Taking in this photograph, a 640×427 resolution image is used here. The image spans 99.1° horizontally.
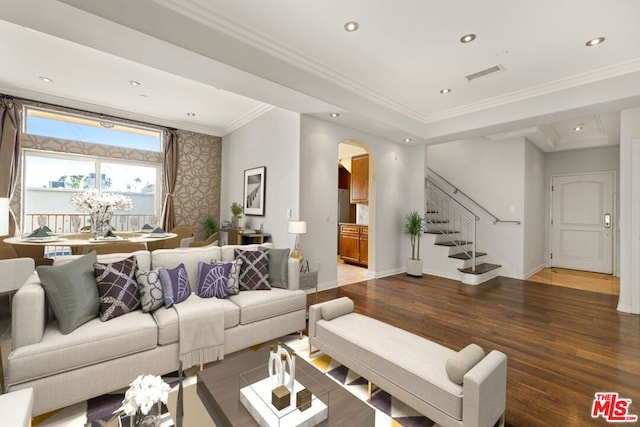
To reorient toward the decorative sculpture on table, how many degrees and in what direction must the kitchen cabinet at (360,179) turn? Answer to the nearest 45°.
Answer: approximately 45° to its left

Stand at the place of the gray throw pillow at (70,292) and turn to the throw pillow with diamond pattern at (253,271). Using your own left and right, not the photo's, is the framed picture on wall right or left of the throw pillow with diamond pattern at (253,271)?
left

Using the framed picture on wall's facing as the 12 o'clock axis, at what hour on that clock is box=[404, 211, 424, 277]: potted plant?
The potted plant is roughly at 8 o'clock from the framed picture on wall.

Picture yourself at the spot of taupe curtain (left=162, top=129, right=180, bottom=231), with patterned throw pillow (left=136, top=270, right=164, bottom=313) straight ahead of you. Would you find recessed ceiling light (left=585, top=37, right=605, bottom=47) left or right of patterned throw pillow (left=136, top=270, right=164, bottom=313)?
left

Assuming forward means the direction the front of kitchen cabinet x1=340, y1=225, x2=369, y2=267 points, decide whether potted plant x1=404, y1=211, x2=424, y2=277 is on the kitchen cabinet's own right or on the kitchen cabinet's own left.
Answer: on the kitchen cabinet's own left

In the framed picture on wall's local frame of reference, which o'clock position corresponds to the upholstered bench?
The upholstered bench is roughly at 10 o'clock from the framed picture on wall.

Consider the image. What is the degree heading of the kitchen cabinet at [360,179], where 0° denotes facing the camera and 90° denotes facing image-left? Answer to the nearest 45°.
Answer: approximately 45°

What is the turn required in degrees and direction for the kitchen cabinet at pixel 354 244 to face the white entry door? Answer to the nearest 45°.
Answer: approximately 135° to its left

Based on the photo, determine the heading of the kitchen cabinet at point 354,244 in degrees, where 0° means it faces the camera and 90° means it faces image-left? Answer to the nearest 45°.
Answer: approximately 45°

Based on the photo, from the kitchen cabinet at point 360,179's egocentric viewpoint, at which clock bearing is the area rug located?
The area rug is roughly at 11 o'clock from the kitchen cabinet.

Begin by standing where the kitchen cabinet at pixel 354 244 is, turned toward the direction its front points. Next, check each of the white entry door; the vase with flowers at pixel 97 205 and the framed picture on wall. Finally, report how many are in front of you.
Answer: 2

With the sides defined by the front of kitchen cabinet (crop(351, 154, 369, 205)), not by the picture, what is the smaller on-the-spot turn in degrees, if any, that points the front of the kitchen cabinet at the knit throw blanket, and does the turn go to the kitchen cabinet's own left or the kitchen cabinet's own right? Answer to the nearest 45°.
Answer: approximately 45° to the kitchen cabinet's own left

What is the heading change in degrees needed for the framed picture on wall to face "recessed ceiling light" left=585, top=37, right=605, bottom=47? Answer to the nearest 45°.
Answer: approximately 90° to its left
